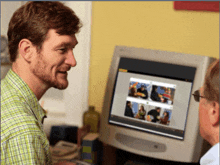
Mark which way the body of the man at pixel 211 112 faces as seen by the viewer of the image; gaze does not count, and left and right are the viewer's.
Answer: facing away from the viewer and to the left of the viewer

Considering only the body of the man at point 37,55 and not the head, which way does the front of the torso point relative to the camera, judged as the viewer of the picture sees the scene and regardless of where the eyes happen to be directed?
to the viewer's right

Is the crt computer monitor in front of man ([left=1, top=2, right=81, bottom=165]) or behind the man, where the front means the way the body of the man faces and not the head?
in front

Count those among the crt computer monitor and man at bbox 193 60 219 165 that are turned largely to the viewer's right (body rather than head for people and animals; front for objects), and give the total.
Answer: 0

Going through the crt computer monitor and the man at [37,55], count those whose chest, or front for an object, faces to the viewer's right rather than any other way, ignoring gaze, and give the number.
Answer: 1

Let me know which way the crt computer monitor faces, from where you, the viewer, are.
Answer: facing the viewer and to the left of the viewer

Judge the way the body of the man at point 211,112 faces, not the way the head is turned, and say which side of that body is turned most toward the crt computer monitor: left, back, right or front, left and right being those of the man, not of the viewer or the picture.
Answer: front

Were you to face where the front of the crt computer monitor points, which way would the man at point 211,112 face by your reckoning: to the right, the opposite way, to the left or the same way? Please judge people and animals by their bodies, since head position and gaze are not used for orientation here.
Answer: to the right

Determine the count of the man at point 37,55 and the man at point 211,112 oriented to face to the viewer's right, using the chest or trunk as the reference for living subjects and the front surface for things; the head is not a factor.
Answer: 1

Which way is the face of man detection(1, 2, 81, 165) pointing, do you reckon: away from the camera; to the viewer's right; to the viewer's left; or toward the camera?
to the viewer's right

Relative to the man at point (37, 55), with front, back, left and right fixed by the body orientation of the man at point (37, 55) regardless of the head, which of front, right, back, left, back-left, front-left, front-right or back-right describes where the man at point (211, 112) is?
front-right

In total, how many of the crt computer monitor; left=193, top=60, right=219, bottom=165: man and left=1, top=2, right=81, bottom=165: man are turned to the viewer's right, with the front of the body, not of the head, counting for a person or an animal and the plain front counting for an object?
1

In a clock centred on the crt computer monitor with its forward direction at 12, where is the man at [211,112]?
The man is roughly at 10 o'clock from the crt computer monitor.

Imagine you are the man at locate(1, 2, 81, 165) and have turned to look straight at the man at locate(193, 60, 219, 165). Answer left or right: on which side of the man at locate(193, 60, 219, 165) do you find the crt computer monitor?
left
